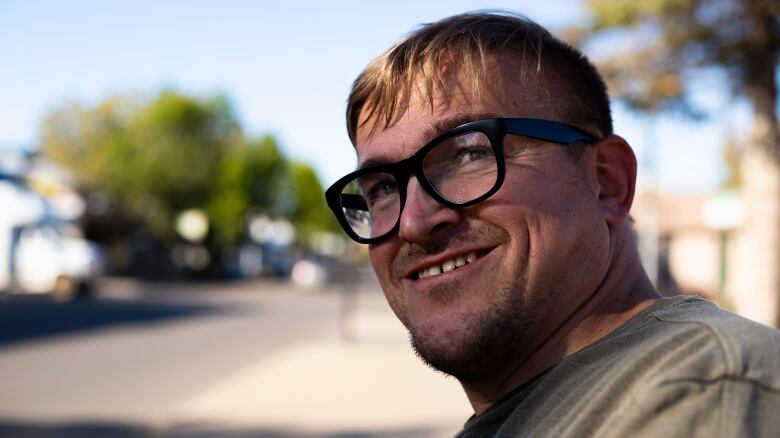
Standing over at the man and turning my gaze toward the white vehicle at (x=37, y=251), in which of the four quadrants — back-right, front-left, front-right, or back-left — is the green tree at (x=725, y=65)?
front-right

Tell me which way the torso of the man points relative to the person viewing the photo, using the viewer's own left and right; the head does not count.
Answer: facing the viewer and to the left of the viewer

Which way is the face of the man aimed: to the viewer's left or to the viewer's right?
to the viewer's left

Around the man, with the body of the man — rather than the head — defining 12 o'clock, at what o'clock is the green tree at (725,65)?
The green tree is roughly at 5 o'clock from the man.

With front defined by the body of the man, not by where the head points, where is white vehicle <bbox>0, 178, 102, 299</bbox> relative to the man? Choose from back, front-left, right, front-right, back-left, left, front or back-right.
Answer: right
